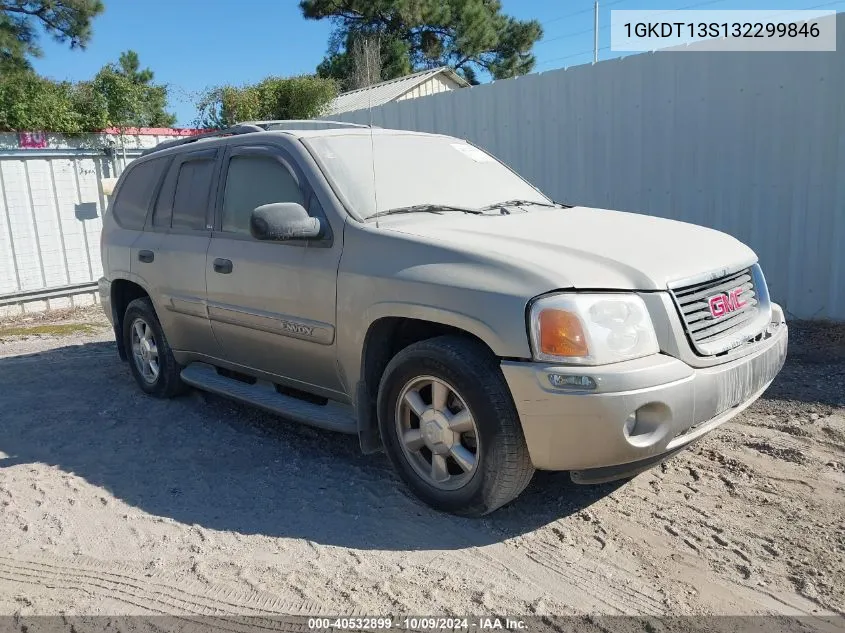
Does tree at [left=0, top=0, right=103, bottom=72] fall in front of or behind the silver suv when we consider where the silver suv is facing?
behind

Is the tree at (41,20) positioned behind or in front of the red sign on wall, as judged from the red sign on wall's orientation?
behind

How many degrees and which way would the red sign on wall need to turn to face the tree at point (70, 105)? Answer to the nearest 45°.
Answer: approximately 135° to its left

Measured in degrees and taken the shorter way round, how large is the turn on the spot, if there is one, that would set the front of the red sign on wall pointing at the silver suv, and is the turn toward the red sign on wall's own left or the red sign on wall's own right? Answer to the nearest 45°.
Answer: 0° — it already faces it

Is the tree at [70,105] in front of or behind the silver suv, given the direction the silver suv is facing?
behind

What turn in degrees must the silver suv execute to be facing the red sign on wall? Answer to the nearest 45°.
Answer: approximately 180°

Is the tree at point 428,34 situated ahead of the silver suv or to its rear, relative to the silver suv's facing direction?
to the rear

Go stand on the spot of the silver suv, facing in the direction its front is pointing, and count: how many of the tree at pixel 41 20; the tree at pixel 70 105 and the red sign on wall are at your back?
3

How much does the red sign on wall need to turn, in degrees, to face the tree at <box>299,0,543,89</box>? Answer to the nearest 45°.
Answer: approximately 135° to its left

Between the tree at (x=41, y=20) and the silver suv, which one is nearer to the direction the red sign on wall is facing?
the silver suv

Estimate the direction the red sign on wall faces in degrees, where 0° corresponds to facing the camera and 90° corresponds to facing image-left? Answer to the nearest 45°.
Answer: approximately 0°
